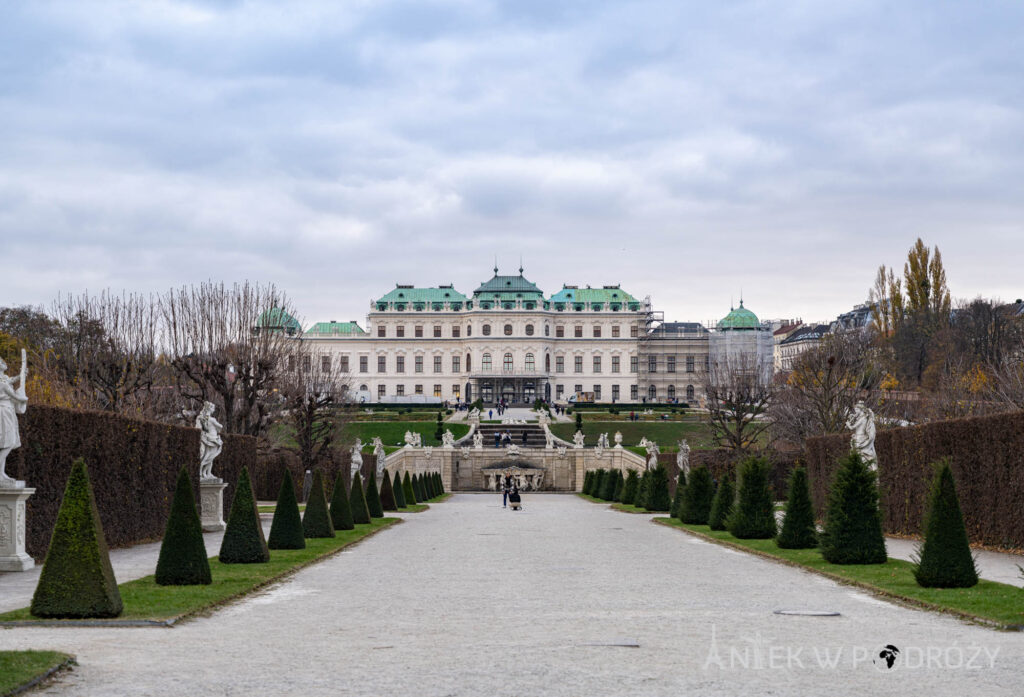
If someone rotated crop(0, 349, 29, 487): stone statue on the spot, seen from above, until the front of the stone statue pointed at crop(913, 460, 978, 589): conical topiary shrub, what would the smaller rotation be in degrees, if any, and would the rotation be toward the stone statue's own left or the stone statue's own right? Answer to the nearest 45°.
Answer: approximately 45° to the stone statue's own right

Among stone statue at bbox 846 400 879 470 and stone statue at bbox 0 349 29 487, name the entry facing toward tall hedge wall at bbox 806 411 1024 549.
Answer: stone statue at bbox 0 349 29 487

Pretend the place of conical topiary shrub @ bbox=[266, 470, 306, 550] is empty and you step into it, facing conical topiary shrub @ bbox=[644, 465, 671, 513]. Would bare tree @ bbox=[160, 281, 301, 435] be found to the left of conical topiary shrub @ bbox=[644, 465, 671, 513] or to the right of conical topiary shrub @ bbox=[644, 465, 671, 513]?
left

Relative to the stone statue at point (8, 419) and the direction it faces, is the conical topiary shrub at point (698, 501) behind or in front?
in front

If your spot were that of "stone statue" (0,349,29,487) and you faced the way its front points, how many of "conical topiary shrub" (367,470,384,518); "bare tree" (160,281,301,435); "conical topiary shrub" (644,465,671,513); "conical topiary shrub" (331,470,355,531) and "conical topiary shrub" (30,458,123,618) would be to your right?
1

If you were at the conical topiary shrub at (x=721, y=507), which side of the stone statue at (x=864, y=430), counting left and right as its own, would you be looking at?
front

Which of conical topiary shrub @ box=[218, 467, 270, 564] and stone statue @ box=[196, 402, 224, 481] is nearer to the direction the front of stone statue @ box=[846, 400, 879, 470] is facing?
the stone statue

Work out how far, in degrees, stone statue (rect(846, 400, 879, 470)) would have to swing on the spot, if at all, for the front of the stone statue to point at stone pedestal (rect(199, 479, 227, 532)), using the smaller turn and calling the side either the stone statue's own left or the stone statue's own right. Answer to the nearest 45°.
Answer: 0° — it already faces it

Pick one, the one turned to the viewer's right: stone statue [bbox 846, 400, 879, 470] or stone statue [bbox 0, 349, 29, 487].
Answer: stone statue [bbox 0, 349, 29, 487]

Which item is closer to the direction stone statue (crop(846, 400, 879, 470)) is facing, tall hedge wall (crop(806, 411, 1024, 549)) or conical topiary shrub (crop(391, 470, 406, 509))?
the conical topiary shrub

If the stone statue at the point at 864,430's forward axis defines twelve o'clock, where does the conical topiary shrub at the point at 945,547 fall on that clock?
The conical topiary shrub is roughly at 9 o'clock from the stone statue.

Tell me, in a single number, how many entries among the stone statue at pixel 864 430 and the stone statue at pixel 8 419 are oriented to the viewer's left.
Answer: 1

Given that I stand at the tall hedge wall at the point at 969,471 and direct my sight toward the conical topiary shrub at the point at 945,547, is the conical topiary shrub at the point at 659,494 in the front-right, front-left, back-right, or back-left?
back-right

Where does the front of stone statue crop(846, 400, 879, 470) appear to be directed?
to the viewer's left

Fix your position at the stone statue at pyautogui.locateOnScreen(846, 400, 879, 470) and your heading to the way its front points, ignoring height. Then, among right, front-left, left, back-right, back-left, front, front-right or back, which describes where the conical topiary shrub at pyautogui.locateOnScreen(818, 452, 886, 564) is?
left

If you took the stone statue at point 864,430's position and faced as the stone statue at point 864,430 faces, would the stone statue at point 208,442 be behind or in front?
in front

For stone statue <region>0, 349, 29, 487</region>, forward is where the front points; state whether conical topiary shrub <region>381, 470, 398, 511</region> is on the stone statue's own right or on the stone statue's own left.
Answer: on the stone statue's own left

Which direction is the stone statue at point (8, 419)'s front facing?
to the viewer's right

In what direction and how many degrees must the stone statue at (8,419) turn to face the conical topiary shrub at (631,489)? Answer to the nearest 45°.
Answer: approximately 45° to its left

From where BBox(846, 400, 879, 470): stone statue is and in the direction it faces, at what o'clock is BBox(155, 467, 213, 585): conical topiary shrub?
The conical topiary shrub is roughly at 10 o'clock from the stone statue.
